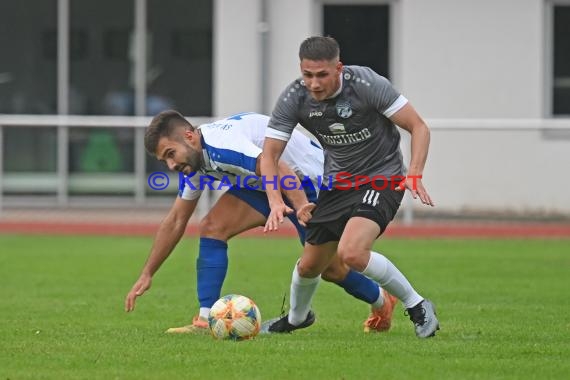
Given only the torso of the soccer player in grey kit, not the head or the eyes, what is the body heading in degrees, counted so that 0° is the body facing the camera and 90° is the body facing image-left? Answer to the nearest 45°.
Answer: approximately 45°

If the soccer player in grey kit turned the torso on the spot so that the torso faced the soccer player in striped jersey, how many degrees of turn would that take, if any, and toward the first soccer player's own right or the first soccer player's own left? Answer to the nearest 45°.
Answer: approximately 90° to the first soccer player's own right

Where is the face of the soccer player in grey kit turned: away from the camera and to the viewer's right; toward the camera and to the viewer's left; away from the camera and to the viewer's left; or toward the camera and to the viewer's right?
toward the camera and to the viewer's left

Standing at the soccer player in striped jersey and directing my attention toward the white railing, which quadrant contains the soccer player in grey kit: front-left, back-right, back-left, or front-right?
back-right

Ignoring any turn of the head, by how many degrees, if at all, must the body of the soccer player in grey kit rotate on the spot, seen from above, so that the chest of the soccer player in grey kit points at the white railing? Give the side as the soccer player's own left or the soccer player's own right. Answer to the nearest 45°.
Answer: approximately 135° to the soccer player's own right
